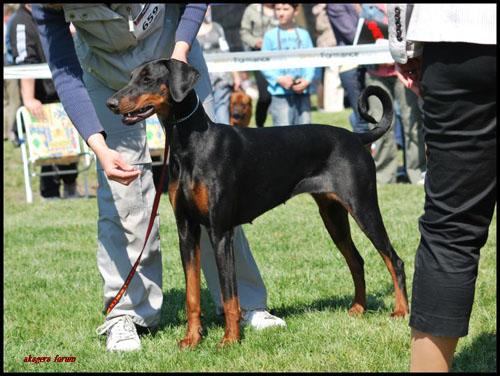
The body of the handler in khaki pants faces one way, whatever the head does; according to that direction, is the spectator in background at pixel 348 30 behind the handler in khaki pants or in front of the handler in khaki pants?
behind

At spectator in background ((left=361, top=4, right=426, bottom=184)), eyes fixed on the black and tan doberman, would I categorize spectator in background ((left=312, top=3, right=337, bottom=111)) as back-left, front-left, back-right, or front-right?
back-right

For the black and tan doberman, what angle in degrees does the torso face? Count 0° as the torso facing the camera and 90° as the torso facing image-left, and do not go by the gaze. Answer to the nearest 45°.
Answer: approximately 45°

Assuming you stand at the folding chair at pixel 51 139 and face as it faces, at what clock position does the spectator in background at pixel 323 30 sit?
The spectator in background is roughly at 8 o'clock from the folding chair.

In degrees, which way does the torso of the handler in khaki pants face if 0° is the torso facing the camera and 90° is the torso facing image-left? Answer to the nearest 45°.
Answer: approximately 0°

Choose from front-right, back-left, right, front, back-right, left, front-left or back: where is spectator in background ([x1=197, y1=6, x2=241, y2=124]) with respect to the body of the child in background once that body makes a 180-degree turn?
front-left

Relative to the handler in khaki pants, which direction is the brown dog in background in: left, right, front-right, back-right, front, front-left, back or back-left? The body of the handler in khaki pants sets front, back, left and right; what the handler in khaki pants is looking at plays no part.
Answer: back

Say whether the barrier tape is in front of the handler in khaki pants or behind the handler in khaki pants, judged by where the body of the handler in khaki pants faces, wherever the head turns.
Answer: behind

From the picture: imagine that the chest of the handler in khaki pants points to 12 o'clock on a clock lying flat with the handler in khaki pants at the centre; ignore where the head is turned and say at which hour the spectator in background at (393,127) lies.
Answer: The spectator in background is roughly at 7 o'clock from the handler in khaki pants.

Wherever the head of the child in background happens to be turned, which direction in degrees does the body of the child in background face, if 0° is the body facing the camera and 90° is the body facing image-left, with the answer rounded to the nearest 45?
approximately 0°

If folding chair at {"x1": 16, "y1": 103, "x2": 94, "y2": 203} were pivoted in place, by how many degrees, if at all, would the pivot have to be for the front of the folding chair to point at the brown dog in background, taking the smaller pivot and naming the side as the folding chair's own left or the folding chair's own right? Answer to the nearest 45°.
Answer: approximately 90° to the folding chair's own left

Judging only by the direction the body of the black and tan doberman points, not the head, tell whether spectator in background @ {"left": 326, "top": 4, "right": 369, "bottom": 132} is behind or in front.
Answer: behind

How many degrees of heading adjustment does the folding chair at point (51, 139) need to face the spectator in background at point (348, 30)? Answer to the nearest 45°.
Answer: approximately 90° to its left
